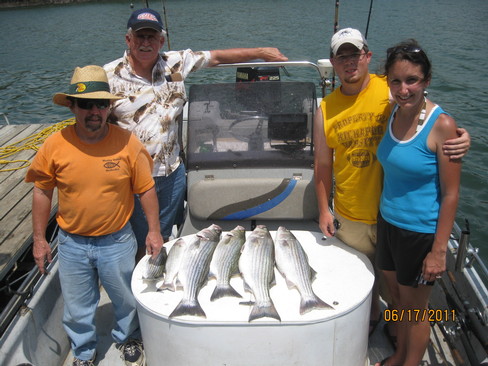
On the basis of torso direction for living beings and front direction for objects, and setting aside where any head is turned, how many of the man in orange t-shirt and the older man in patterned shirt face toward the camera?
2

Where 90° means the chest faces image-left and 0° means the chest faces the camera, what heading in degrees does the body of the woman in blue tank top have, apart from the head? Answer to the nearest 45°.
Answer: approximately 45°

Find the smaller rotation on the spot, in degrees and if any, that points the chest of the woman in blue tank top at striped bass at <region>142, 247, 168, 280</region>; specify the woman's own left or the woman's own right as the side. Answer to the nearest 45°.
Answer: approximately 45° to the woman's own right

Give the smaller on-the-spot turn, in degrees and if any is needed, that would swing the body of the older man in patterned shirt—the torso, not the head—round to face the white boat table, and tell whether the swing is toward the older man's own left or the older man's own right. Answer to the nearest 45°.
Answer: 0° — they already face it

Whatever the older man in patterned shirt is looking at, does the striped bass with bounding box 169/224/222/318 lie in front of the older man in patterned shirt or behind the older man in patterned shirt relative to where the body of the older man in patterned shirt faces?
in front

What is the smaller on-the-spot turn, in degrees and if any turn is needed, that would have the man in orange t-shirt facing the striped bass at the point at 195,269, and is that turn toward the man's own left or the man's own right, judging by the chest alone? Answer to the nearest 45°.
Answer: approximately 45° to the man's own left

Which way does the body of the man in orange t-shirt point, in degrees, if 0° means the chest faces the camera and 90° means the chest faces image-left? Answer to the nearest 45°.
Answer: approximately 0°

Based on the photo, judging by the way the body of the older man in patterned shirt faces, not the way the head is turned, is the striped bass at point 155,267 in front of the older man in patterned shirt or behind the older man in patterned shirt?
in front
